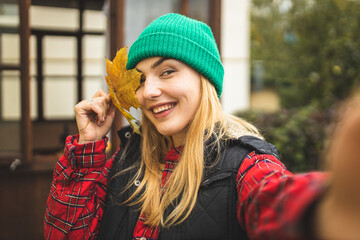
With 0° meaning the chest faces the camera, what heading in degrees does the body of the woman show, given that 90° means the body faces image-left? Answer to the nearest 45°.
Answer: approximately 45°
